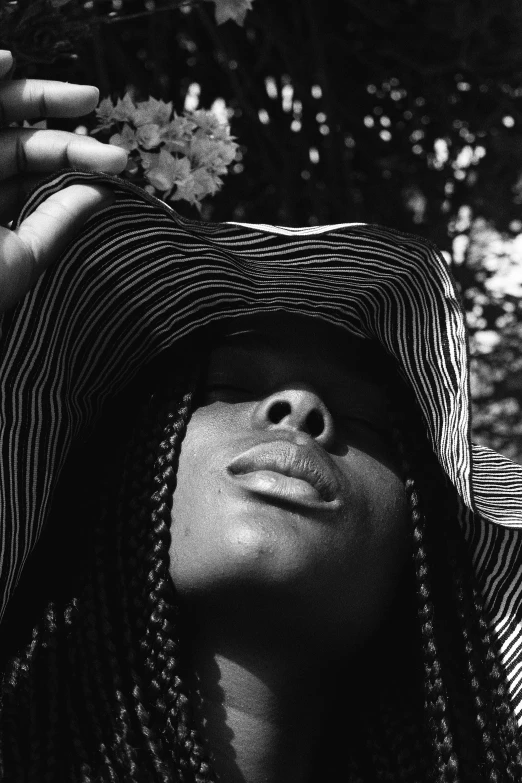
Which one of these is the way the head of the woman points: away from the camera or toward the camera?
toward the camera

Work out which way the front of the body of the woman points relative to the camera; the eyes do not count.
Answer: toward the camera
